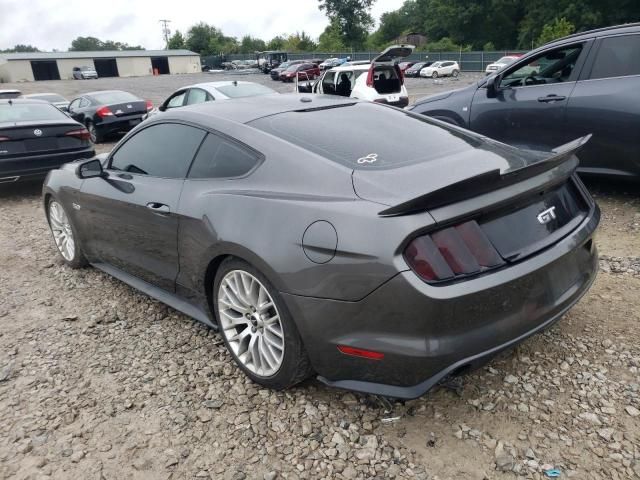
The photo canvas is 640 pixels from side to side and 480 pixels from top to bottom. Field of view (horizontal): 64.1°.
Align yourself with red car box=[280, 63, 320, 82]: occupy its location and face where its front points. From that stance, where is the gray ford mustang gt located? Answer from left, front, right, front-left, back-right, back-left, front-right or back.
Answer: front-left

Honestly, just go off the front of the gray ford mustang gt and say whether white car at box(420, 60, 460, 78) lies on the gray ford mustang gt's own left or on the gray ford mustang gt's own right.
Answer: on the gray ford mustang gt's own right

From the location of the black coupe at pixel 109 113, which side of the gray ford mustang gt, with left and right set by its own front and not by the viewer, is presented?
front

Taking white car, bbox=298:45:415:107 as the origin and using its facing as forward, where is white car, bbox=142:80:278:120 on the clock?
white car, bbox=142:80:278:120 is roughly at 9 o'clock from white car, bbox=298:45:415:107.

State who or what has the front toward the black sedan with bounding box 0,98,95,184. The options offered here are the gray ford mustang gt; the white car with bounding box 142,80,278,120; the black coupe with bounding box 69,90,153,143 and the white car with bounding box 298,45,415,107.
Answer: the gray ford mustang gt

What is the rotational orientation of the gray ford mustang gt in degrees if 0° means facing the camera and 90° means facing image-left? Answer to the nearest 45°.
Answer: approximately 135°

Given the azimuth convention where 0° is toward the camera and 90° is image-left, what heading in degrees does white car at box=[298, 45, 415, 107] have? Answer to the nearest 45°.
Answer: approximately 135°

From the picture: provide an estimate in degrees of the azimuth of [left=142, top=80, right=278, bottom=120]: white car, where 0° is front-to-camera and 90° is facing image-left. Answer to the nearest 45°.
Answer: approximately 135°

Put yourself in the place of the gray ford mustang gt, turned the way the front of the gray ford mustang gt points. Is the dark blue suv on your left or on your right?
on your right

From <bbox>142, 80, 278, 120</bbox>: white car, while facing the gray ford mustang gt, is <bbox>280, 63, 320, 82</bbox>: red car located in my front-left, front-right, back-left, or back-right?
back-left

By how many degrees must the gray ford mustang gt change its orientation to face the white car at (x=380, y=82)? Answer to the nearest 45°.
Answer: approximately 45° to its right

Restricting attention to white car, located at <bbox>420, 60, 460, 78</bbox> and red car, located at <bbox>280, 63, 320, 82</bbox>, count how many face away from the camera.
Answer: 0

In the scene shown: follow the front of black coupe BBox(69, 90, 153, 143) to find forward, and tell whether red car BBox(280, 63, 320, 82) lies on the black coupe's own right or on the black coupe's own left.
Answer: on the black coupe's own right

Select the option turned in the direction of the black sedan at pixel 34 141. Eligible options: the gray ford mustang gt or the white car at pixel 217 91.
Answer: the gray ford mustang gt
